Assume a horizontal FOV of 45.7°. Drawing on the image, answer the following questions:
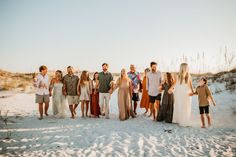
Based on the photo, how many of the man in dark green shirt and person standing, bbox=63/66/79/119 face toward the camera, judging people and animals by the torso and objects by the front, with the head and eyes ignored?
2

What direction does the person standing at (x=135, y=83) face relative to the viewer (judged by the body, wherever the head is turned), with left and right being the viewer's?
facing the viewer and to the left of the viewer

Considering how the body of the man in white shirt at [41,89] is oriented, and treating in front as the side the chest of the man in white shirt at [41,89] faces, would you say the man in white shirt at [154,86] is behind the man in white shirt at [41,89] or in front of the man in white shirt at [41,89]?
in front

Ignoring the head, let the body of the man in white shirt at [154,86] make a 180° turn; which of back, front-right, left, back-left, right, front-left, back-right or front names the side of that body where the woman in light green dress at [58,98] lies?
left

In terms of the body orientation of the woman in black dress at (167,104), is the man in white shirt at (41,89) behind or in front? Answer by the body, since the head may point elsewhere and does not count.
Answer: in front

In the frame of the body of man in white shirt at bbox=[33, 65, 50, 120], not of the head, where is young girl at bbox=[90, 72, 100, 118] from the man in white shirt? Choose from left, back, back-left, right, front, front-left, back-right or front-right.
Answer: front-left

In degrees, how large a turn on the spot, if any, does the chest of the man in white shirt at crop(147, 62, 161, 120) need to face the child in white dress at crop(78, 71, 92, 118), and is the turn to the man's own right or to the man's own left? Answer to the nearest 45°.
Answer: approximately 90° to the man's own right

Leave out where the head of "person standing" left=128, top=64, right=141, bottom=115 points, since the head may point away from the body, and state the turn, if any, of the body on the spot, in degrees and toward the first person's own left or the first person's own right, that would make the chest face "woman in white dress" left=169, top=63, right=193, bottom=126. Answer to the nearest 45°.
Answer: approximately 90° to the first person's own left

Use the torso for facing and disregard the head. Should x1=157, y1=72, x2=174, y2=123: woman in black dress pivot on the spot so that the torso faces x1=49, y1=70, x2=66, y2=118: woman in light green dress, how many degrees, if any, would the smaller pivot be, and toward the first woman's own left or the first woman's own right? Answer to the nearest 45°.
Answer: approximately 45° to the first woman's own right

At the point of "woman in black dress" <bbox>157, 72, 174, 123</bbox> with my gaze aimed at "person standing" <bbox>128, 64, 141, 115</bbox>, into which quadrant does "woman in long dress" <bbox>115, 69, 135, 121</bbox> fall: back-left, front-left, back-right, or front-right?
front-left

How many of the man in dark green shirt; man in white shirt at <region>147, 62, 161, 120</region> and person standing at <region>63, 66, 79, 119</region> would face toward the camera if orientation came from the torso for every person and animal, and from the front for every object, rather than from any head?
3

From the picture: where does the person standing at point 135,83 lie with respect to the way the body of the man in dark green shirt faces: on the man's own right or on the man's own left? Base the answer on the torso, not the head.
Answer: on the man's own left

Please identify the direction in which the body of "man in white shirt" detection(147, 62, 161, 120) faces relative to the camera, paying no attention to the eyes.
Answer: toward the camera

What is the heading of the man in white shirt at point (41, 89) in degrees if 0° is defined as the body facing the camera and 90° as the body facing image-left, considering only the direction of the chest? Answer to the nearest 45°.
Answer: approximately 315°
